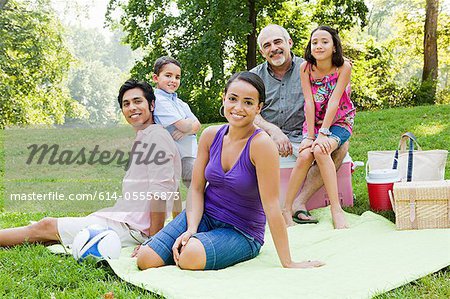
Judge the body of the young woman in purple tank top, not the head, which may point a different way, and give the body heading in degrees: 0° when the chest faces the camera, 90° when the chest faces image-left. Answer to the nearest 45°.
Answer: approximately 45°

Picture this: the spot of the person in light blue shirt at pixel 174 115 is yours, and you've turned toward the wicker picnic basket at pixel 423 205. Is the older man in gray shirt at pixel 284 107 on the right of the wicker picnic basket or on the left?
left

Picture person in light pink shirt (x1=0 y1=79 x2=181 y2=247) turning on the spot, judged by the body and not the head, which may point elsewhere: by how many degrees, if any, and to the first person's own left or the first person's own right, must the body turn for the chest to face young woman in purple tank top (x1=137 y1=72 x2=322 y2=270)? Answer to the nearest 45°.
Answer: approximately 135° to the first person's own left

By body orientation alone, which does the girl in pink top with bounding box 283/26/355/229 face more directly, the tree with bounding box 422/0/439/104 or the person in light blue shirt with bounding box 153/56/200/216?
the person in light blue shirt

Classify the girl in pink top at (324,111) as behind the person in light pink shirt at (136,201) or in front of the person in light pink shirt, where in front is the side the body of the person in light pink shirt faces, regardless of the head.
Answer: behind

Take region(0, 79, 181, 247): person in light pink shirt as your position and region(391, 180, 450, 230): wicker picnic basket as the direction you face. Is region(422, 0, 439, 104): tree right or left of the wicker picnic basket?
left

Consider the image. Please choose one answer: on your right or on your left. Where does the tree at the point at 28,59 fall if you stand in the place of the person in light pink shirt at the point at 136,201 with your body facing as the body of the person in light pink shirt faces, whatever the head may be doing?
on your right

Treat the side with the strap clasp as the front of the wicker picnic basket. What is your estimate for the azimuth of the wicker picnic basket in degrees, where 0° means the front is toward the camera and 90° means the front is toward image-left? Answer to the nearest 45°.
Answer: approximately 0°
